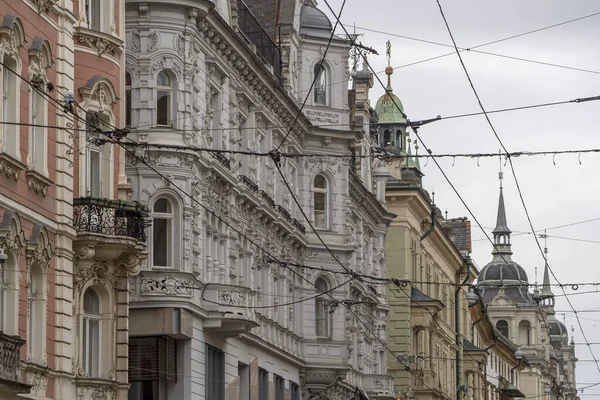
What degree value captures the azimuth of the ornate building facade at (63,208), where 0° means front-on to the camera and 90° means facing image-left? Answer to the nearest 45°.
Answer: approximately 315°
